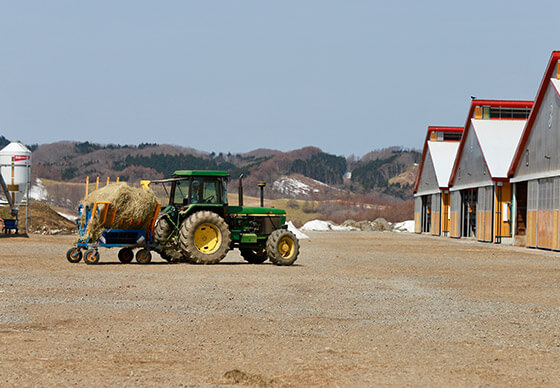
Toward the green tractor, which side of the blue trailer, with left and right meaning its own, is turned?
front

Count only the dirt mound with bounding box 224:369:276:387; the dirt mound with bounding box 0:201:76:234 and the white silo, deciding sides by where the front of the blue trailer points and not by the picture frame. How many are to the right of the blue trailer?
1

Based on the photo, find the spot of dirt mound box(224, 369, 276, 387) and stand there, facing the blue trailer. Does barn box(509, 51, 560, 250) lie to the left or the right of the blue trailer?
right

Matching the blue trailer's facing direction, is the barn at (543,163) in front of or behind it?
in front

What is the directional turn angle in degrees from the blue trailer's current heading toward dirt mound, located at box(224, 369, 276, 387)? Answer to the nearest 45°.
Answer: approximately 90° to its right

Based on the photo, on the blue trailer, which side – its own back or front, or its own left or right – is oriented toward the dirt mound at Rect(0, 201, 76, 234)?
left

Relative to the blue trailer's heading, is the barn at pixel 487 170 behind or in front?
in front

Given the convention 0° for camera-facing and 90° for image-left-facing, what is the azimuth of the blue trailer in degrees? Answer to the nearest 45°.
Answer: approximately 270°

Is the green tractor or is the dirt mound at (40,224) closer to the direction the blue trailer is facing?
the green tractor

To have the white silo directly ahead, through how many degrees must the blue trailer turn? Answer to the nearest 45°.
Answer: approximately 90° to its left

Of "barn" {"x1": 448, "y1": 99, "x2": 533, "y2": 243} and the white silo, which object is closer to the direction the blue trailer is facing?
the barn
